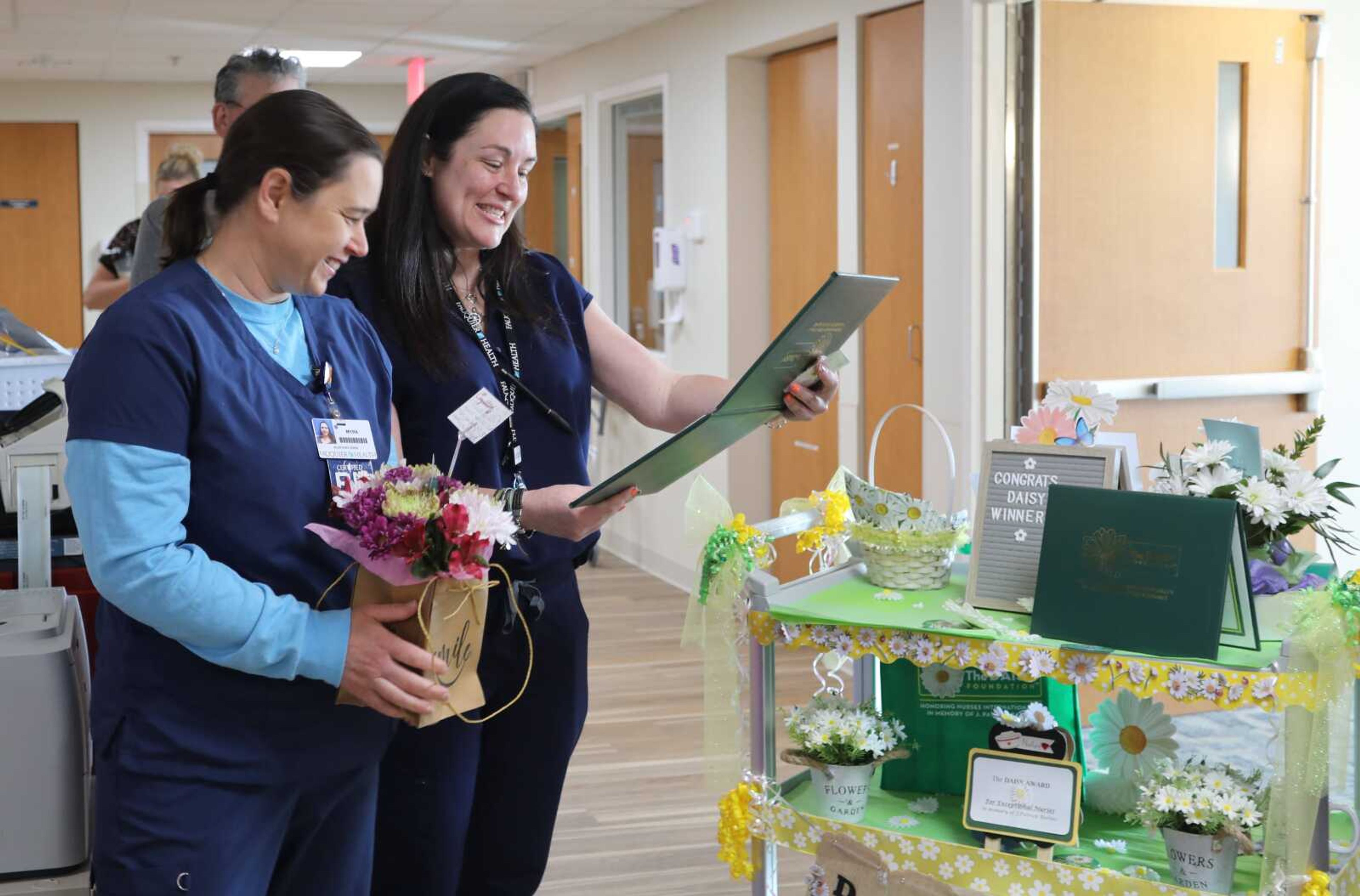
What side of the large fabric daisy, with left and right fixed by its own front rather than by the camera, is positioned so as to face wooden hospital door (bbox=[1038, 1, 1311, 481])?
back

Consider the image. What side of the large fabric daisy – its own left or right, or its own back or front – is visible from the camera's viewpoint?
front

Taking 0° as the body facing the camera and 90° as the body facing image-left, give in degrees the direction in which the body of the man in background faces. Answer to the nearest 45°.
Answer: approximately 315°

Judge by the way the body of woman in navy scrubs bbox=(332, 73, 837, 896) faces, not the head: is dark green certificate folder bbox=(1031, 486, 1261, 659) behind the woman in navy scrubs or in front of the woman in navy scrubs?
in front

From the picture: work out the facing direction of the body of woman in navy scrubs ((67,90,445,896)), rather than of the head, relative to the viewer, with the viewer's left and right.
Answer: facing the viewer and to the right of the viewer

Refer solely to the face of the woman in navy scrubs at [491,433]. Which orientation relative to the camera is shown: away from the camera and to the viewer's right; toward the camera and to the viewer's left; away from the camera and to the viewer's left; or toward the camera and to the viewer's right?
toward the camera and to the viewer's right

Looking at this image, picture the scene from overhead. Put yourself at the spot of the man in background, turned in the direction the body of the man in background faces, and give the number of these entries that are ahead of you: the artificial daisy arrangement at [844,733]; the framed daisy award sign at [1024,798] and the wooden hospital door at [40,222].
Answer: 2

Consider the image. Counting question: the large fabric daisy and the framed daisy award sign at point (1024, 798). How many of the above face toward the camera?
2

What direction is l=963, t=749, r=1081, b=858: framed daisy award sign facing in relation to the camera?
toward the camera

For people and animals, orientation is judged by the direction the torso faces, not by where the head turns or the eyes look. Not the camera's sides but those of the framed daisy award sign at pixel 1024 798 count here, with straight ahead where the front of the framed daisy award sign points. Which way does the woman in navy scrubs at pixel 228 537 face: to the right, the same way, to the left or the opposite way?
to the left
